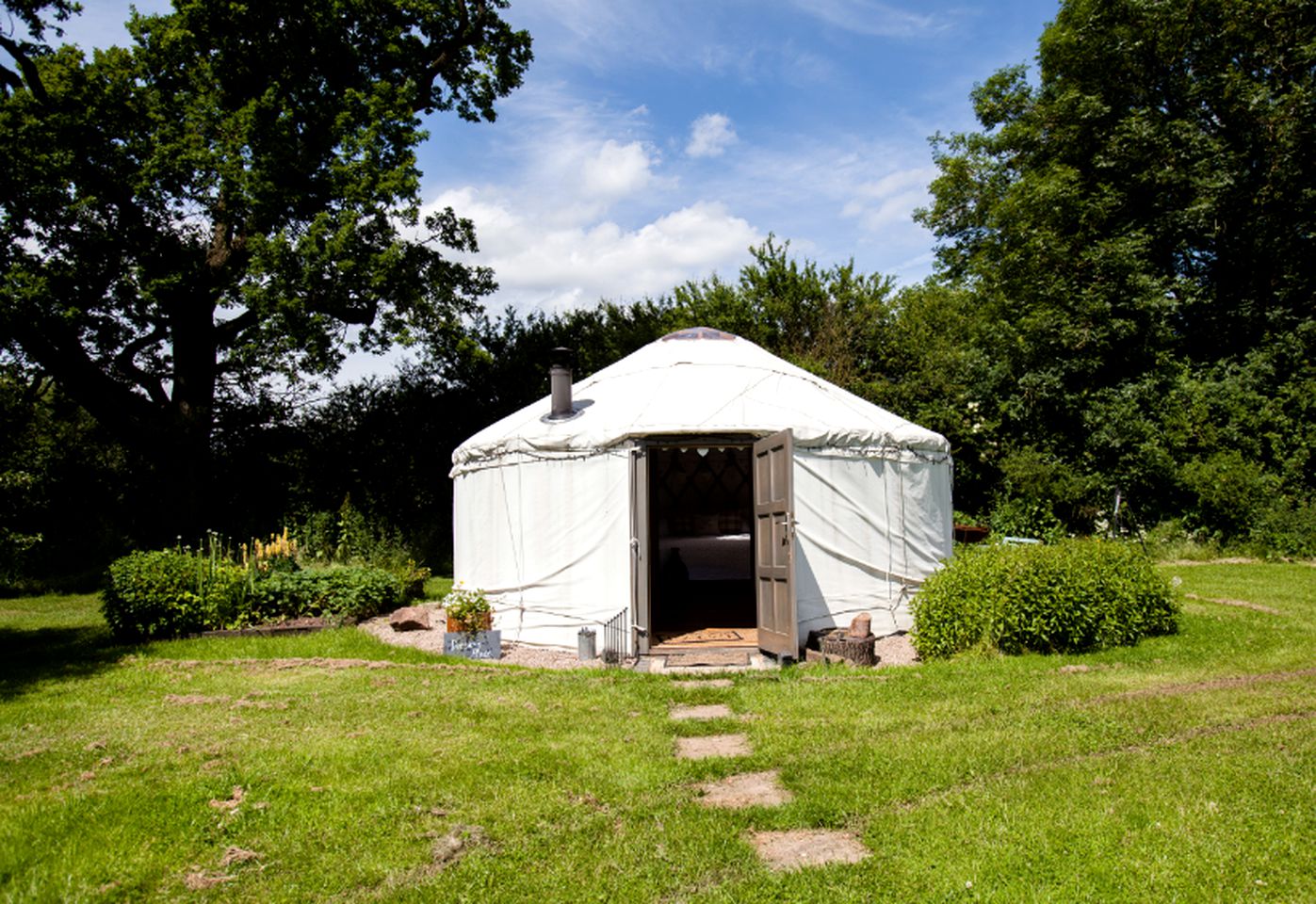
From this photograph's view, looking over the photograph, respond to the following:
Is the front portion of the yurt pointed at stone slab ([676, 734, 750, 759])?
yes

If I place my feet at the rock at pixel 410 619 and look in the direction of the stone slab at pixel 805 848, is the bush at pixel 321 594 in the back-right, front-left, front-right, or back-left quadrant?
back-right

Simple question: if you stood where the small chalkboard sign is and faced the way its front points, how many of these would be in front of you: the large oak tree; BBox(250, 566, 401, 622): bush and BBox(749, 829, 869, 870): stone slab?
1

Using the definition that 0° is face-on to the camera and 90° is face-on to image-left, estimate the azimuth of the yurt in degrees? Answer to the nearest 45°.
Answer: approximately 0°

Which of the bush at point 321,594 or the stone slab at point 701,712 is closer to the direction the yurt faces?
the stone slab

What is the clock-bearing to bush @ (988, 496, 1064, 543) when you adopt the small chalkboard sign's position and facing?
The bush is roughly at 8 o'clock from the small chalkboard sign.

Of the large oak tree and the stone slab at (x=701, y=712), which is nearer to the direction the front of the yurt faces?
the stone slab

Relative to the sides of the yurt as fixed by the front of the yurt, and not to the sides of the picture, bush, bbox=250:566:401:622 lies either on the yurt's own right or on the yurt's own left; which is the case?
on the yurt's own right

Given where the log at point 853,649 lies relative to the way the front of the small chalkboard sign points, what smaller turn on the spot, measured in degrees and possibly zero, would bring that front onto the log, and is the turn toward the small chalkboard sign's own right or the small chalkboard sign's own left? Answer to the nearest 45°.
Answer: approximately 45° to the small chalkboard sign's own left

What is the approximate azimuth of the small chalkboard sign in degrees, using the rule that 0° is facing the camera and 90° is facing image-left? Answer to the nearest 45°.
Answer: approximately 0°
